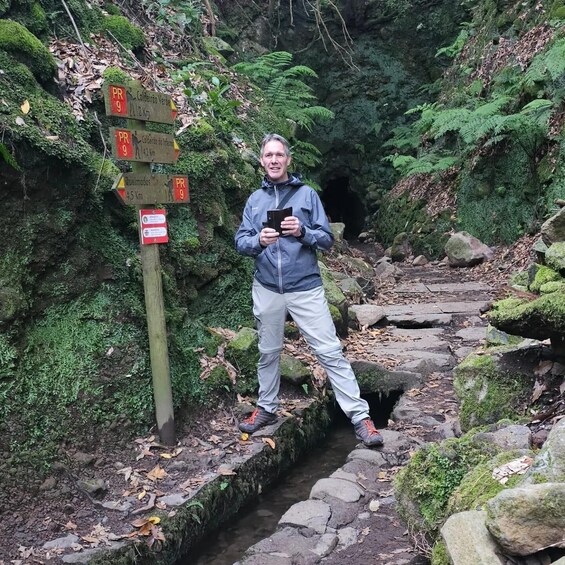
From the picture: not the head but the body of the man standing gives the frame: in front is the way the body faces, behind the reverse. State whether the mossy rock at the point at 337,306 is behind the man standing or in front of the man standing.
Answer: behind

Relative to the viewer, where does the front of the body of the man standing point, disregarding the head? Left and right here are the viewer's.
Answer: facing the viewer

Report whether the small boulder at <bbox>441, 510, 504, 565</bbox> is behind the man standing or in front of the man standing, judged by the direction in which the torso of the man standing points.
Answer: in front

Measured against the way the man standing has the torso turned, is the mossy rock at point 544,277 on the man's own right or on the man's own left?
on the man's own left

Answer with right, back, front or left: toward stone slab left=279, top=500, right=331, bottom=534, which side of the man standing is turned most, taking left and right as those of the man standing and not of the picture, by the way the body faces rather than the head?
front

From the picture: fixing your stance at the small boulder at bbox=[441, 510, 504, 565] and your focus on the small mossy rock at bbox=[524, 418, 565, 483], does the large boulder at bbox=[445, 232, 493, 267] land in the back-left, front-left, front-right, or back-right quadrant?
front-left

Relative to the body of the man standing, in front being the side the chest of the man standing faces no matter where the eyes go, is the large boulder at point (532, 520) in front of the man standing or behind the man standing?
in front

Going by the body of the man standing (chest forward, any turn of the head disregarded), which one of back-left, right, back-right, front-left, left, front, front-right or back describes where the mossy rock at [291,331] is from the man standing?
back

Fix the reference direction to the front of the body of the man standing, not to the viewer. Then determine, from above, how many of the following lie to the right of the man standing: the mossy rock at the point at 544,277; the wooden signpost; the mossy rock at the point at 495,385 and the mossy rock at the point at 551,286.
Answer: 1

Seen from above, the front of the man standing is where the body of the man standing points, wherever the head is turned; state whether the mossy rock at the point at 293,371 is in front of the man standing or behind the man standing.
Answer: behind

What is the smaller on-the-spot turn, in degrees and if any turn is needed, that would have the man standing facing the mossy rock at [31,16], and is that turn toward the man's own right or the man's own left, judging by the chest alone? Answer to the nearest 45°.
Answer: approximately 135° to the man's own right
